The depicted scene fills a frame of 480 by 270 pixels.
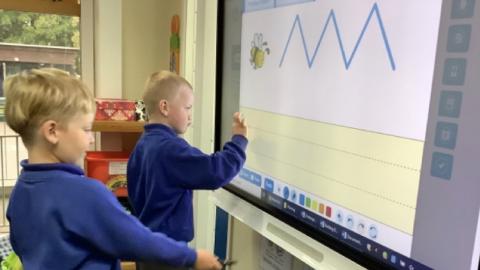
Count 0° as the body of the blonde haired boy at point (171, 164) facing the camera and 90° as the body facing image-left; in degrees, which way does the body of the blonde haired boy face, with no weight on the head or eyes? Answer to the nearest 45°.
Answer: approximately 270°

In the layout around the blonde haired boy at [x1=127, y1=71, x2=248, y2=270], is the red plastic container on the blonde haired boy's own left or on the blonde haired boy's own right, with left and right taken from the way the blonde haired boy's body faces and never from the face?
on the blonde haired boy's own left

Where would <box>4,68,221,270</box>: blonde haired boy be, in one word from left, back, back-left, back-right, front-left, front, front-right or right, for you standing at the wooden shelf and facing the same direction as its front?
front

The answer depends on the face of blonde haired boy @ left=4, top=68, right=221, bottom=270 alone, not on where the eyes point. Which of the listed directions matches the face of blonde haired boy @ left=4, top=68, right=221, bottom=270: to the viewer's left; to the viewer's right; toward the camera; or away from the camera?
to the viewer's right

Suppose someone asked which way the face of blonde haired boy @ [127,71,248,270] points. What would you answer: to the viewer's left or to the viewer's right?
to the viewer's right

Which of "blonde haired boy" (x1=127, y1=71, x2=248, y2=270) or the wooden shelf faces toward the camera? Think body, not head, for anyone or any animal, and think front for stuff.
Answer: the wooden shelf

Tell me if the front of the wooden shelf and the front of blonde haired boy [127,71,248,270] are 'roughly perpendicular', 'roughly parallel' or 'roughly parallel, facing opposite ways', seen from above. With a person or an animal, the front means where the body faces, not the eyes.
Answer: roughly perpendicular

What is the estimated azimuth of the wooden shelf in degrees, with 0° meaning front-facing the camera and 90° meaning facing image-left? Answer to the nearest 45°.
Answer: approximately 0°

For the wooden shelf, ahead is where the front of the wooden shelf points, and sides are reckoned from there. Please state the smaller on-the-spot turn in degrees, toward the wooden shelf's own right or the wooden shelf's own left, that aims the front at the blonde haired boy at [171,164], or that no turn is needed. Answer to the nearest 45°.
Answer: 0° — it already faces them

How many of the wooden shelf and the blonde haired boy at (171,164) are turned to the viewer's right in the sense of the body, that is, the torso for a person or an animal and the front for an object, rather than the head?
1
